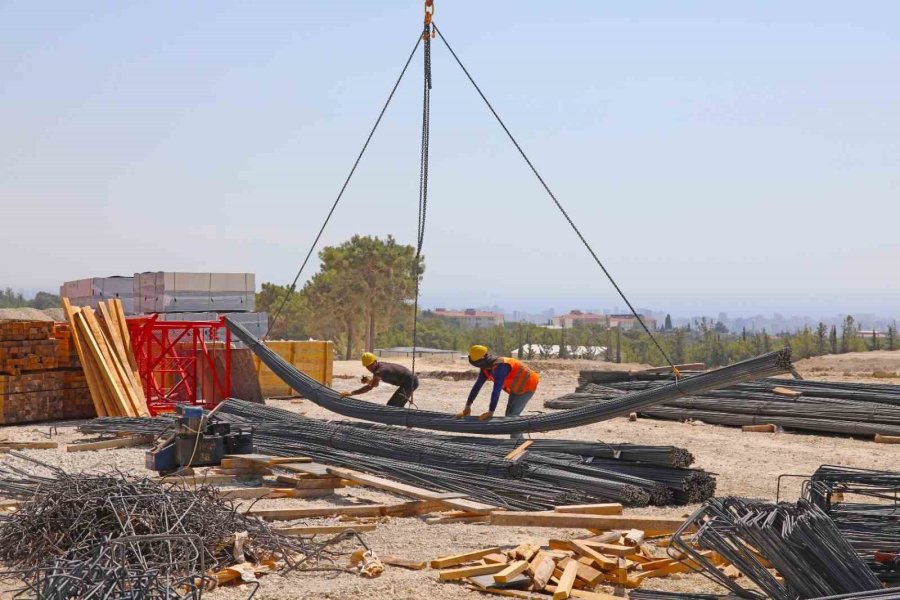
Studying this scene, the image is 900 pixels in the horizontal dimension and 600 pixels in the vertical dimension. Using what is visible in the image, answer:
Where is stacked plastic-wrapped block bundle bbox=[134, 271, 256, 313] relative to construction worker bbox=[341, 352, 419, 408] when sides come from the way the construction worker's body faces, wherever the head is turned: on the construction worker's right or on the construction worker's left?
on the construction worker's right

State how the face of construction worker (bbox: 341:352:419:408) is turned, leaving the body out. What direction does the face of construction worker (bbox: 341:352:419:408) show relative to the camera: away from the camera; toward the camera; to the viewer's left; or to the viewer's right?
to the viewer's left

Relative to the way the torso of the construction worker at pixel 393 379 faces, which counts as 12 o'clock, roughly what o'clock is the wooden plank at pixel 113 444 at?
The wooden plank is roughly at 12 o'clock from the construction worker.

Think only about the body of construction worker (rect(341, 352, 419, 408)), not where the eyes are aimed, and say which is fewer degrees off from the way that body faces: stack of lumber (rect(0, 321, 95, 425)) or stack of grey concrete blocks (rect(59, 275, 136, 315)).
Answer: the stack of lumber

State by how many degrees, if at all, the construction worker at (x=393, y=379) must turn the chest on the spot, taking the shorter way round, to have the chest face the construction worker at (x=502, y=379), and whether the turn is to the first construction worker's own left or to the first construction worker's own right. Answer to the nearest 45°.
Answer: approximately 135° to the first construction worker's own left

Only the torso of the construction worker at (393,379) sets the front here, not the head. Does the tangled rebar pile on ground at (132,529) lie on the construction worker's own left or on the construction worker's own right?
on the construction worker's own left

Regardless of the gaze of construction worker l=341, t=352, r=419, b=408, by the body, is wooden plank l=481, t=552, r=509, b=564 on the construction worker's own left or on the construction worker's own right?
on the construction worker's own left

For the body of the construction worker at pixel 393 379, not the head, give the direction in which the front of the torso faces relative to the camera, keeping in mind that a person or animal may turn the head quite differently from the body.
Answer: to the viewer's left

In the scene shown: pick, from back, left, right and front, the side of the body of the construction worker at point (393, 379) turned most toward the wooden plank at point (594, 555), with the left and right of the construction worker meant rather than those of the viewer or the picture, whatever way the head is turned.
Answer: left

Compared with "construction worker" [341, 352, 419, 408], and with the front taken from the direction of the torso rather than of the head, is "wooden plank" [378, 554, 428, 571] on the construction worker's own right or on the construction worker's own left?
on the construction worker's own left

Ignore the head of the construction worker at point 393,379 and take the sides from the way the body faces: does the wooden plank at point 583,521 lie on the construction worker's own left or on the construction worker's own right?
on the construction worker's own left

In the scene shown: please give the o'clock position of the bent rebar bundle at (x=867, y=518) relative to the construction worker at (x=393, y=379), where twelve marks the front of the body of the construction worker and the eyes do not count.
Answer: The bent rebar bundle is roughly at 8 o'clock from the construction worker.

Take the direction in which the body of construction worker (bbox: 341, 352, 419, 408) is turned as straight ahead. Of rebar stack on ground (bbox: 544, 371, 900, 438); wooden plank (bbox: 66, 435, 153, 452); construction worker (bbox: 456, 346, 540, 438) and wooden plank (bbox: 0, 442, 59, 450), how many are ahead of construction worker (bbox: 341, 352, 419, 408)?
2

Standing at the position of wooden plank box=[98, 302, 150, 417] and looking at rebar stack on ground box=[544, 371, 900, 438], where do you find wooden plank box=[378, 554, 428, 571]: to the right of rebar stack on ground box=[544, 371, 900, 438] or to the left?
right

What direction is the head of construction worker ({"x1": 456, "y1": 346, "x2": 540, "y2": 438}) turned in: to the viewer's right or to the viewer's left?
to the viewer's left

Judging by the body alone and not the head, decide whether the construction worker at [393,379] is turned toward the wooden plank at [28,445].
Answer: yes

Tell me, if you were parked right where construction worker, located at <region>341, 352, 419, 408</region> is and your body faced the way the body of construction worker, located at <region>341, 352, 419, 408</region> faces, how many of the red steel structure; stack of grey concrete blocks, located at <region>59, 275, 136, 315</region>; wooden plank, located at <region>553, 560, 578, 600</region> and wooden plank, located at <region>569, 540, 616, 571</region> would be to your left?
2

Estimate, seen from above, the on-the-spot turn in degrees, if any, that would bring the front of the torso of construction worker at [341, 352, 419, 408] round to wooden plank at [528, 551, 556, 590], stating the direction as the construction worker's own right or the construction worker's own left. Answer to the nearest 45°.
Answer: approximately 90° to the construction worker's own left
